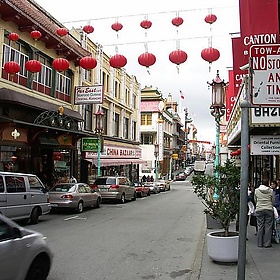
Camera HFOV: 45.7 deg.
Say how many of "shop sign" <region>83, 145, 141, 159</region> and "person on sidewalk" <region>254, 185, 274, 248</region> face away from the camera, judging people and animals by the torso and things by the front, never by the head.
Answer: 1

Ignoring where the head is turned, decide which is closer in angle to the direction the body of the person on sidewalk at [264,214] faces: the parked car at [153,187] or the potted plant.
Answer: the parked car

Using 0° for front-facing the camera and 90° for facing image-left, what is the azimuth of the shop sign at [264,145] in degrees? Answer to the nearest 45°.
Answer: approximately 0°

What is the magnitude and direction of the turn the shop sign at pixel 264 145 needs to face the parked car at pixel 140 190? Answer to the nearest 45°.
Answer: approximately 135° to its right

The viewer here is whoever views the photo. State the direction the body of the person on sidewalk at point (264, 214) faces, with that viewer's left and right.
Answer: facing away from the viewer

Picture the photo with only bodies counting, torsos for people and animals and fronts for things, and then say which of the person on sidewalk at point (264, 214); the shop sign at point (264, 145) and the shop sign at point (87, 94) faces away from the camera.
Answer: the person on sidewalk

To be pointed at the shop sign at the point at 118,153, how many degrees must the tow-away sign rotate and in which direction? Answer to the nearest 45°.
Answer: approximately 135° to its right
